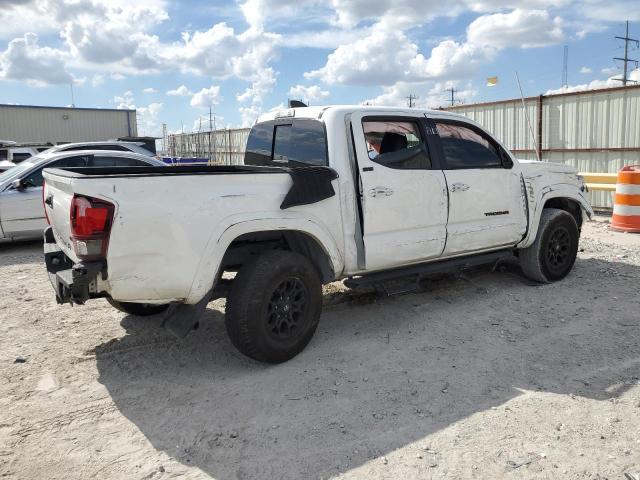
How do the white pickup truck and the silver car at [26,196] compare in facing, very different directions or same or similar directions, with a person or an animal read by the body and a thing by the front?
very different directions

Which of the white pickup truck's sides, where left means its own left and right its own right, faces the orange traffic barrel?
front

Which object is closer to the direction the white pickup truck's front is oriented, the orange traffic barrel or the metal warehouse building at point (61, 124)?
the orange traffic barrel

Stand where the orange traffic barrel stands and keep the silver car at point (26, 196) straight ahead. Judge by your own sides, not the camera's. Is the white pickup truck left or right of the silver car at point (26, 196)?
left

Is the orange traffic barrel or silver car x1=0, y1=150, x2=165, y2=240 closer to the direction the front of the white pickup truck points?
the orange traffic barrel

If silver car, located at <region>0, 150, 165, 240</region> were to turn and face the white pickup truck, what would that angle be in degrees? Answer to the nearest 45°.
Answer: approximately 90° to its left

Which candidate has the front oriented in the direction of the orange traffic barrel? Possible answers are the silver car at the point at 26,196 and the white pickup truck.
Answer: the white pickup truck

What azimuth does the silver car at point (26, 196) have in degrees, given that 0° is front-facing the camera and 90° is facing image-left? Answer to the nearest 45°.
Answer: approximately 90°

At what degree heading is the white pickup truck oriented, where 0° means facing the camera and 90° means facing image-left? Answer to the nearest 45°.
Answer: approximately 225°

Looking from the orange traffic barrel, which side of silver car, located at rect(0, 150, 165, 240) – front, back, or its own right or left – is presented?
back

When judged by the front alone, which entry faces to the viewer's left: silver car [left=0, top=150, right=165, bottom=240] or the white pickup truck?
the silver car

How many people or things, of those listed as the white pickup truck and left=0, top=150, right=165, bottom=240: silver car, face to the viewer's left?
1

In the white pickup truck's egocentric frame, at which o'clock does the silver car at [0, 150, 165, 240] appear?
The silver car is roughly at 9 o'clock from the white pickup truck.

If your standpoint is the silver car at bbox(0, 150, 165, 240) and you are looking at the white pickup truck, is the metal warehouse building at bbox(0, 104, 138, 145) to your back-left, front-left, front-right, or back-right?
back-left

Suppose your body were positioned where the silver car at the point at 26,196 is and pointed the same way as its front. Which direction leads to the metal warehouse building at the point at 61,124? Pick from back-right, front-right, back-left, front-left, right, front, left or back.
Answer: right
